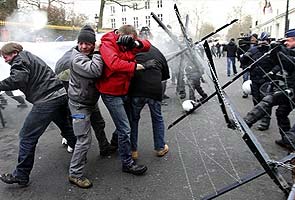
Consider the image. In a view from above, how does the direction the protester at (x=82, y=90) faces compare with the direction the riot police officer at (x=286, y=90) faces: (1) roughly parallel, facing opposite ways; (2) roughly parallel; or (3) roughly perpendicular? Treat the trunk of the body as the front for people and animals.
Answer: roughly parallel, facing opposite ways

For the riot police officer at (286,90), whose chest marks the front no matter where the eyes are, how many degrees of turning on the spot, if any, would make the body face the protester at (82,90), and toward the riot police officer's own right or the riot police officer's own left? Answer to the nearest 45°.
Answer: approximately 45° to the riot police officer's own left

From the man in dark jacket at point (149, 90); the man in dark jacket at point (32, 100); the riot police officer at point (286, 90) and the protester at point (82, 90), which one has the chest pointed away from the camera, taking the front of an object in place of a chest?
the man in dark jacket at point (149, 90)

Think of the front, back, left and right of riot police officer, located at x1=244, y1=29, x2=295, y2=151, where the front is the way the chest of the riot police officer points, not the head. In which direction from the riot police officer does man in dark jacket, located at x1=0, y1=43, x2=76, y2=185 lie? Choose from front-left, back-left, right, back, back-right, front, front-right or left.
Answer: front-left

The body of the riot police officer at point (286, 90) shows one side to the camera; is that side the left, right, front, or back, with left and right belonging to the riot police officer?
left

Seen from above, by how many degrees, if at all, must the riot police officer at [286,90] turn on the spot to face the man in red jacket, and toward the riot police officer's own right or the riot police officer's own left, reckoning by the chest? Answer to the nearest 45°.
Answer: approximately 45° to the riot police officer's own left

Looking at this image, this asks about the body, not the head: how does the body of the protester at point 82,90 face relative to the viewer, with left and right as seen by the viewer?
facing the viewer and to the right of the viewer

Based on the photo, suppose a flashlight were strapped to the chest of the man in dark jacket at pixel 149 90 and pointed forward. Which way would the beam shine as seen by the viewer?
away from the camera

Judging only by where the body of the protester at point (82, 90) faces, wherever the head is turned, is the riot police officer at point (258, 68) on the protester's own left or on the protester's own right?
on the protester's own left
